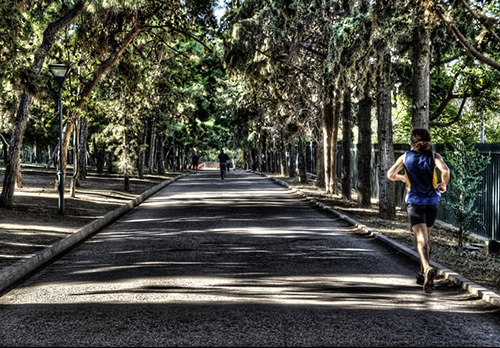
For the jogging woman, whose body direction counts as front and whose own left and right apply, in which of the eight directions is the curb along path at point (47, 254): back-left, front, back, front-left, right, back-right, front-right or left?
left

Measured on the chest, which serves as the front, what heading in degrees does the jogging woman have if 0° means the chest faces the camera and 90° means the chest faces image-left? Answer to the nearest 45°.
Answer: approximately 180°

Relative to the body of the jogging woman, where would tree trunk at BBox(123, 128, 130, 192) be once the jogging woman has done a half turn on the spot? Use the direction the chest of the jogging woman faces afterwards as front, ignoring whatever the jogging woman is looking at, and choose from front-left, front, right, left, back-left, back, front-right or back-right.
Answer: back-right

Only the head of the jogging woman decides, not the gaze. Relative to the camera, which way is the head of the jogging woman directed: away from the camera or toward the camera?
away from the camera
